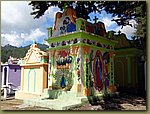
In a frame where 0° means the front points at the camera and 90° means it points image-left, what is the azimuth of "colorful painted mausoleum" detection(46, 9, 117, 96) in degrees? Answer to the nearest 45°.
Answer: approximately 45°
